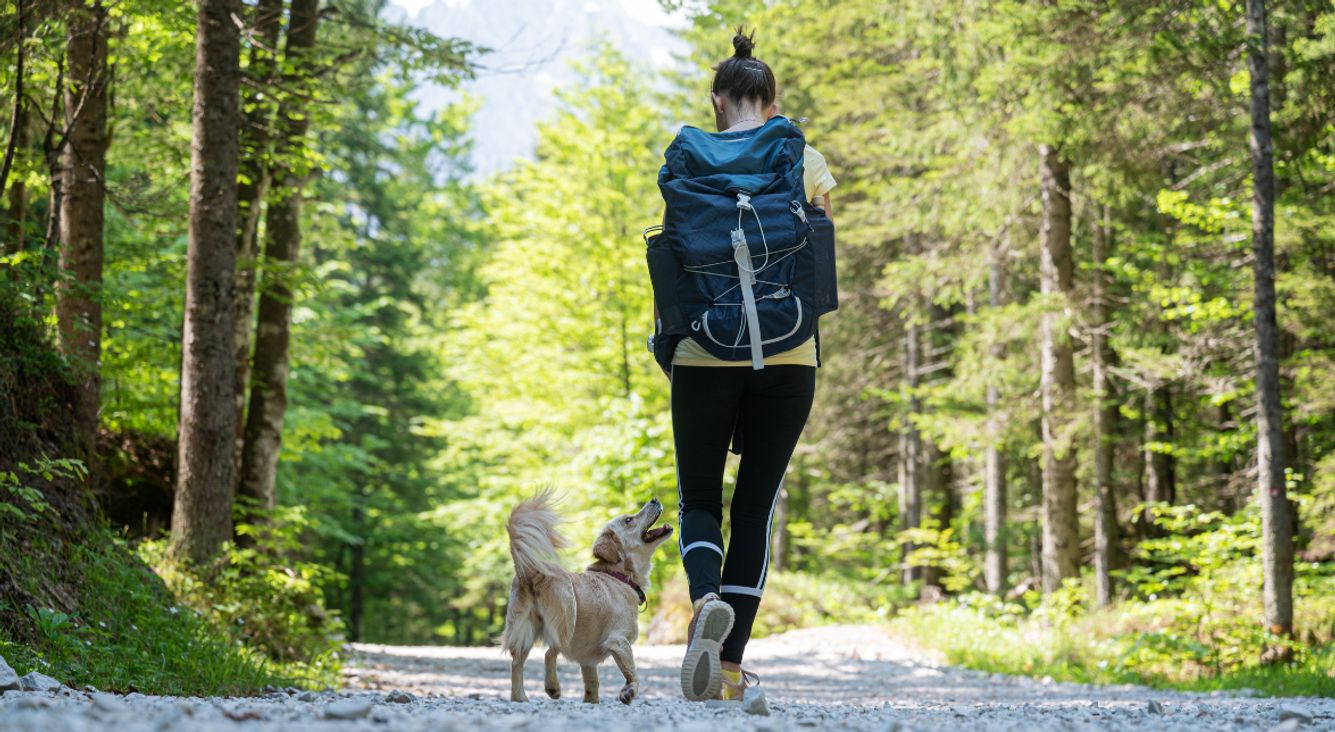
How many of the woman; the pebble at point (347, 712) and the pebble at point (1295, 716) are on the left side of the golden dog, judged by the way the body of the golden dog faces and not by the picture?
0

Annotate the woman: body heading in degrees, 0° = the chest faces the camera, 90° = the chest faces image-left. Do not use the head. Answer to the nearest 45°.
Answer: approximately 180°

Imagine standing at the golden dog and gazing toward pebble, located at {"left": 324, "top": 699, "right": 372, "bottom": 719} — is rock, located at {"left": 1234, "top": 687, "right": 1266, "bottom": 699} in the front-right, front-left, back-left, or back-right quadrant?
back-left

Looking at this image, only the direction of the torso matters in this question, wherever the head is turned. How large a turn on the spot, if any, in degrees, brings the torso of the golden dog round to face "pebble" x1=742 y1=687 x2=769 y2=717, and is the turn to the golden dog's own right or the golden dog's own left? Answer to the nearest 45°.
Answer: approximately 90° to the golden dog's own right

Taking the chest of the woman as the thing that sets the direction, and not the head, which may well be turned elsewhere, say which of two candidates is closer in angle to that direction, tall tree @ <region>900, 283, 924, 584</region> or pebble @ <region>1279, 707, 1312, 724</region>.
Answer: the tall tree

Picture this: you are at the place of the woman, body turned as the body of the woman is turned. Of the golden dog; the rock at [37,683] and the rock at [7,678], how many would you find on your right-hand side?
0

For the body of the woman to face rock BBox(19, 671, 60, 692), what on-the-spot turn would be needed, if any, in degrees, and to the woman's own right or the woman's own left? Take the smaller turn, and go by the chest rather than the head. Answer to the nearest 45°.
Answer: approximately 90° to the woman's own left

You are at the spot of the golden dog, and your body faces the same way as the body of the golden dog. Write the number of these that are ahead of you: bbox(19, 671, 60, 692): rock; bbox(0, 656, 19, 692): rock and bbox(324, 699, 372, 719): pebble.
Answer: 0

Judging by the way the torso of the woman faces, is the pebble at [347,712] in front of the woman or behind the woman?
behind

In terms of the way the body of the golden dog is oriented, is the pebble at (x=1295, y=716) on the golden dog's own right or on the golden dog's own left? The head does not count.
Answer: on the golden dog's own right

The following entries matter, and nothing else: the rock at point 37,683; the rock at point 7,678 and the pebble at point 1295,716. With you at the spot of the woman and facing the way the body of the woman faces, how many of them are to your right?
1

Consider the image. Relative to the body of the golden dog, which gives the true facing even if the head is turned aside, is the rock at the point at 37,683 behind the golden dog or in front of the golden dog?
behind

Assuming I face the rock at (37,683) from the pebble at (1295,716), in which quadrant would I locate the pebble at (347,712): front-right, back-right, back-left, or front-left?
front-left

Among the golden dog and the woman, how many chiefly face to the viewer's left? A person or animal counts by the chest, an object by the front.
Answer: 0

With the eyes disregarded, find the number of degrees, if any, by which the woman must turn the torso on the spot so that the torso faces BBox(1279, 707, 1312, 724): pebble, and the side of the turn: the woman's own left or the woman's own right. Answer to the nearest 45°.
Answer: approximately 90° to the woman's own right

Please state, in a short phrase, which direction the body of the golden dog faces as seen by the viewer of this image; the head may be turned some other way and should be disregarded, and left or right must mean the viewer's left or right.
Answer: facing away from the viewer and to the right of the viewer
